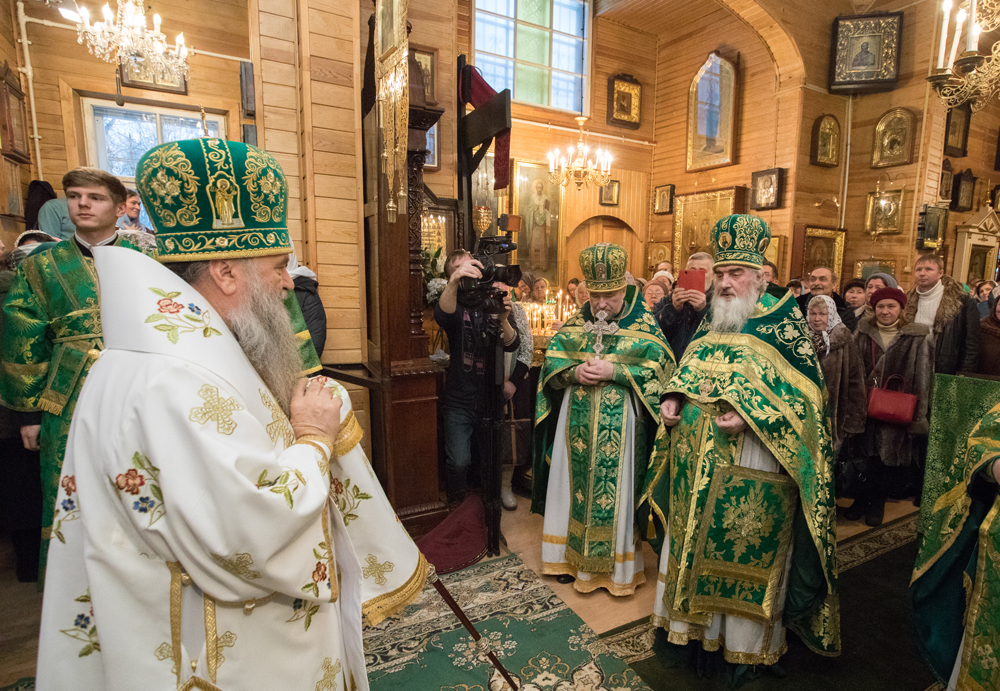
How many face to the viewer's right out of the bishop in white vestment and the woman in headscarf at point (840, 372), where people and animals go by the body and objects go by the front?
1

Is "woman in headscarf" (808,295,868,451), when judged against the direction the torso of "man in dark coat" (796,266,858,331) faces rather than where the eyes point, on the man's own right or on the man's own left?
on the man's own left

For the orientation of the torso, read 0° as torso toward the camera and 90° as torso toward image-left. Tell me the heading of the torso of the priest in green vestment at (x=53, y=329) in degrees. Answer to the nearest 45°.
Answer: approximately 315°

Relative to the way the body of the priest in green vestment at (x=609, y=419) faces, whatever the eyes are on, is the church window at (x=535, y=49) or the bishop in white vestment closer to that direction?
the bishop in white vestment

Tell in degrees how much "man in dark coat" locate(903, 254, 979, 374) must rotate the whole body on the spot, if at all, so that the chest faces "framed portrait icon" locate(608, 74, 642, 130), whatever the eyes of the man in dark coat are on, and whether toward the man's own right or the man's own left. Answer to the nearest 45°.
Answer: approximately 90° to the man's own right

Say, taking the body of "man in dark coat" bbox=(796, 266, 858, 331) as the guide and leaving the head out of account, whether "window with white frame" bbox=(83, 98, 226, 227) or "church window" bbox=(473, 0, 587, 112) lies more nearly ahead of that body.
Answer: the window with white frame
